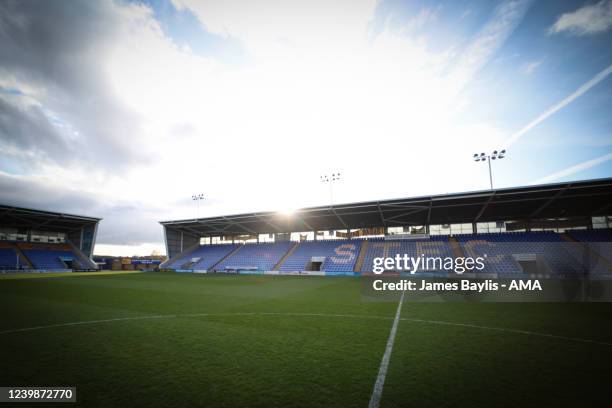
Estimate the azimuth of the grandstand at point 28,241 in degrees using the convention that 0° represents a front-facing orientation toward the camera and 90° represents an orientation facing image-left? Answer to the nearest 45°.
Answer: approximately 315°
